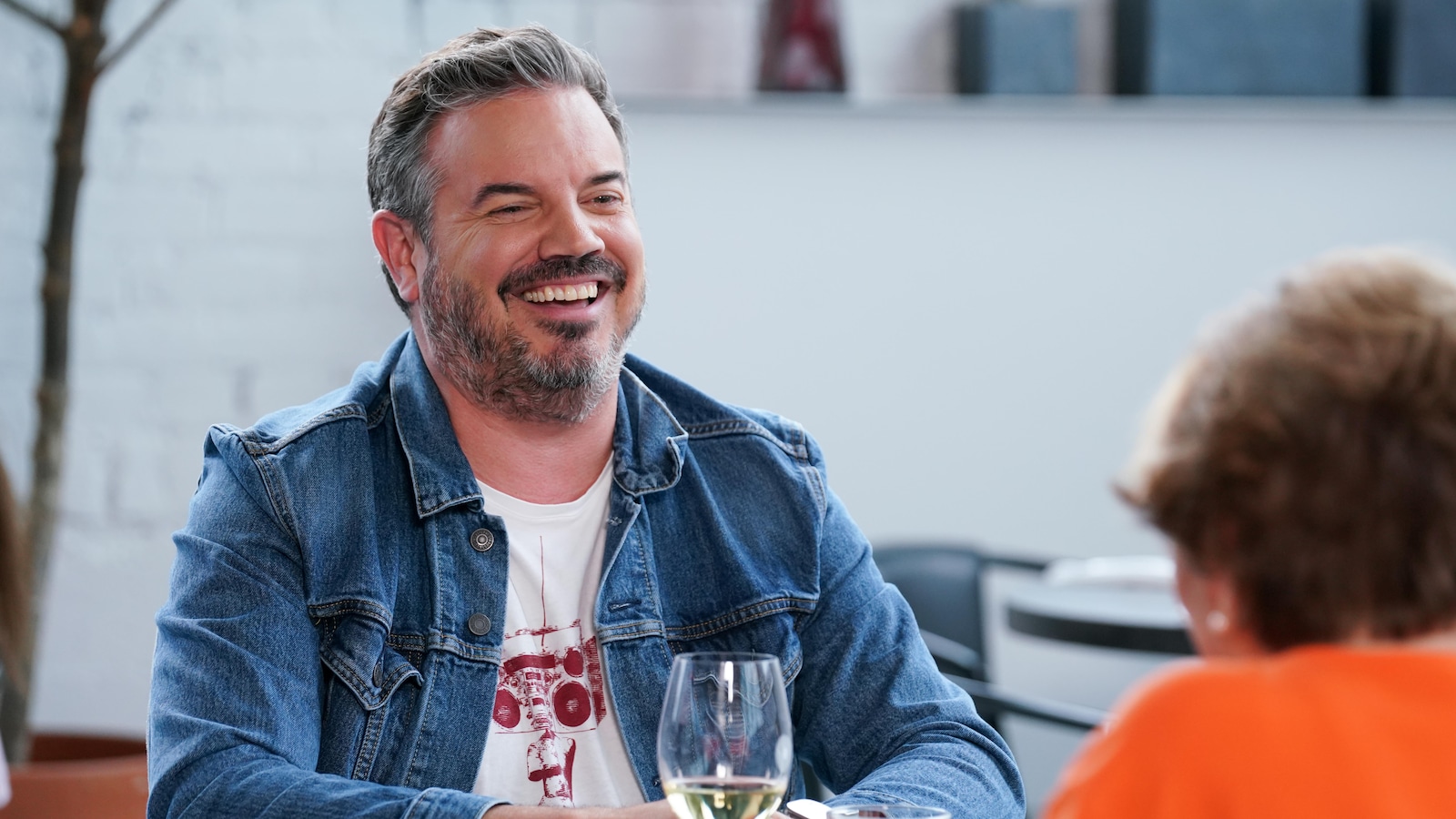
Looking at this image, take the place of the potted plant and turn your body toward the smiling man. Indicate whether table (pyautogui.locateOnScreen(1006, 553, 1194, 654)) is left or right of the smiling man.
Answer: left

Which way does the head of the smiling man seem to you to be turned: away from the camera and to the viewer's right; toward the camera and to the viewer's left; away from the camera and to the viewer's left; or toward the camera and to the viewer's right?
toward the camera and to the viewer's right

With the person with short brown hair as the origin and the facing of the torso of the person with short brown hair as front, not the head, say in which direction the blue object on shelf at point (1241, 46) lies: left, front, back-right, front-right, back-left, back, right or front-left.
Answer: front-right

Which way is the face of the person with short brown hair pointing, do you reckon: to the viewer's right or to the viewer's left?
to the viewer's left

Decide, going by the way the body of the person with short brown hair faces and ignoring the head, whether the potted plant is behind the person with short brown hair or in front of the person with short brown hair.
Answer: in front

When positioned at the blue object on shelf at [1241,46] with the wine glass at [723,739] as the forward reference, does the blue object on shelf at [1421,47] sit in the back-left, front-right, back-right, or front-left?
back-left

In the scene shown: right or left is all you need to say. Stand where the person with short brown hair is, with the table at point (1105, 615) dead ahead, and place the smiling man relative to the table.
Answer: left

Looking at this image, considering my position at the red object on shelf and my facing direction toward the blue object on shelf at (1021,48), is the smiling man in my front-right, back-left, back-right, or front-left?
back-right

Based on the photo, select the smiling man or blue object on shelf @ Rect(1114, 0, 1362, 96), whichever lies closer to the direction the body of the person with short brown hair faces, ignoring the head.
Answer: the smiling man

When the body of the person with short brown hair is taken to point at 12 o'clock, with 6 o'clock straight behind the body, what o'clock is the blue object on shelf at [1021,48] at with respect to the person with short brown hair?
The blue object on shelf is roughly at 1 o'clock from the person with short brown hair.

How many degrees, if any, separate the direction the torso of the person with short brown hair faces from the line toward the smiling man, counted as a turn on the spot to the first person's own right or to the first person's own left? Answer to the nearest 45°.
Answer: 0° — they already face them

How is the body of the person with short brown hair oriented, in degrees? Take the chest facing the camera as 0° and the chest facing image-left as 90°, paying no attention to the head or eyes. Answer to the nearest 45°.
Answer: approximately 135°

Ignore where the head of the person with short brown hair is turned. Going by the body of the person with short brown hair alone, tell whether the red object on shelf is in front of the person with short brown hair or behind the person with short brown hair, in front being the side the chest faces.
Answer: in front
